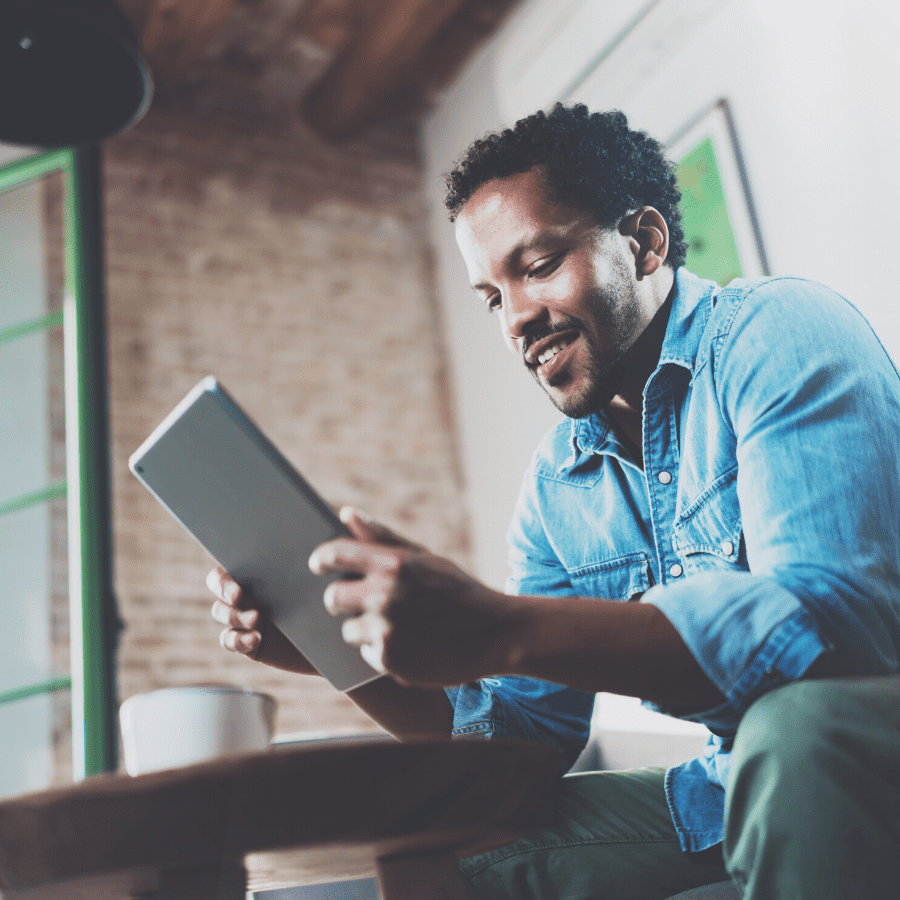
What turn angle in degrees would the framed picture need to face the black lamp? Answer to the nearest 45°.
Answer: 0° — it already faces it

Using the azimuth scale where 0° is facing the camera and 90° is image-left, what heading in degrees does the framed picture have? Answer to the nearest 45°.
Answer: approximately 45°

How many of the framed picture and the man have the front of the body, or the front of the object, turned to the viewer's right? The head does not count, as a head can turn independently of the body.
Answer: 0

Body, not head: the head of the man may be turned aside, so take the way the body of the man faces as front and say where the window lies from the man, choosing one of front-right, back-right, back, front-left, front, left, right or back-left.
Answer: right

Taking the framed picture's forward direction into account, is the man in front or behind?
in front

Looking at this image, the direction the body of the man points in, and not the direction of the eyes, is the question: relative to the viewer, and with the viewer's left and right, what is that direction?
facing the viewer and to the left of the viewer
